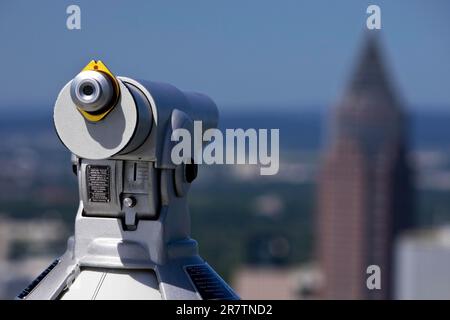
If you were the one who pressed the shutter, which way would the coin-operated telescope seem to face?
facing away from the viewer and to the right of the viewer
